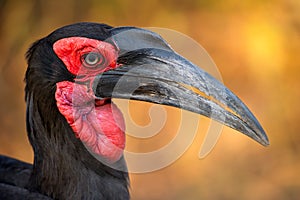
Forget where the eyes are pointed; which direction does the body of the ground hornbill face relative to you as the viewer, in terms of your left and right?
facing to the right of the viewer
